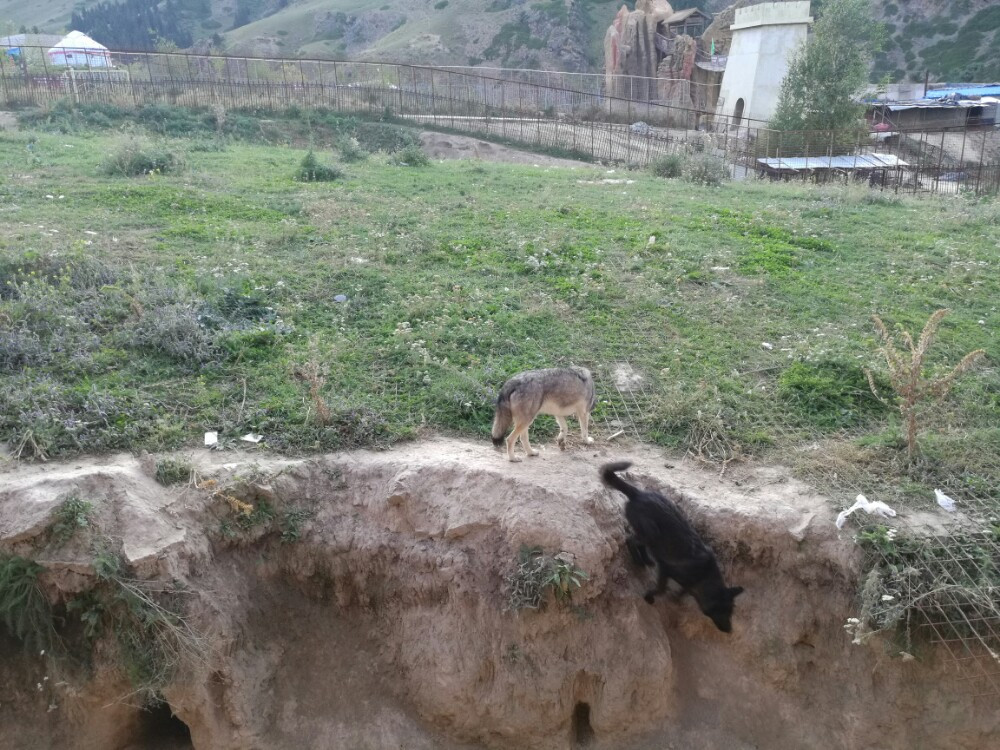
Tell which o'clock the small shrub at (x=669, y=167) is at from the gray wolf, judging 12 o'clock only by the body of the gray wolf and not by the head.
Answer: The small shrub is roughly at 11 o'clock from the gray wolf.

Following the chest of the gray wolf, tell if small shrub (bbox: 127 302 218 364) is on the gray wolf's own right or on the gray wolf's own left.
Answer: on the gray wolf's own left

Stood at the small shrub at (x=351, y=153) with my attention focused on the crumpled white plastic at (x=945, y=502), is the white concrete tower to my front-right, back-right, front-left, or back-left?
back-left

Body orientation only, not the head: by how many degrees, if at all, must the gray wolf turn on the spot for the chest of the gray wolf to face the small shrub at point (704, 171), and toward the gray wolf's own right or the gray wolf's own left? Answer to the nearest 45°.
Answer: approximately 45° to the gray wolf's own left

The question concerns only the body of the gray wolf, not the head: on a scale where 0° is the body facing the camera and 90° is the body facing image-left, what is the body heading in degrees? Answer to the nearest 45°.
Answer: approximately 225°

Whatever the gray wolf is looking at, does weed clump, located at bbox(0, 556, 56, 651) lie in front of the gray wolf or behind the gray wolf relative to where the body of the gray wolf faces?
behind

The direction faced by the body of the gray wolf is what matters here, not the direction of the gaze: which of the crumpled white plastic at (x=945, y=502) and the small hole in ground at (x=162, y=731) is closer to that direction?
the crumpled white plastic

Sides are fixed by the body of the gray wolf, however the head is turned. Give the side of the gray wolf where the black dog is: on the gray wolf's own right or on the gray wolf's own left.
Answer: on the gray wolf's own right

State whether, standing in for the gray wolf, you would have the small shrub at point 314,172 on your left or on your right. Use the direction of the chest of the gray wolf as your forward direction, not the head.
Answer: on your left
